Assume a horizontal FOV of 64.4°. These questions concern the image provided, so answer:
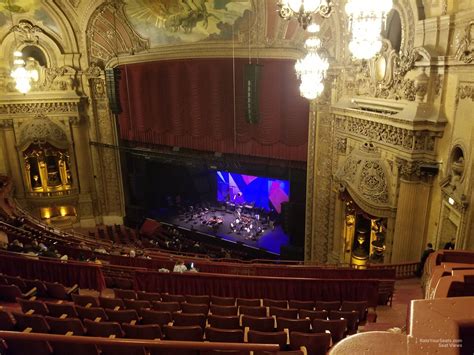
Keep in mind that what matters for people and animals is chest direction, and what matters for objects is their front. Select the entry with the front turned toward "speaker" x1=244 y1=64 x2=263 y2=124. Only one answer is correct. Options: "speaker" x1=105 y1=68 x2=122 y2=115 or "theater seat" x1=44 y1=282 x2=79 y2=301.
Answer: the theater seat

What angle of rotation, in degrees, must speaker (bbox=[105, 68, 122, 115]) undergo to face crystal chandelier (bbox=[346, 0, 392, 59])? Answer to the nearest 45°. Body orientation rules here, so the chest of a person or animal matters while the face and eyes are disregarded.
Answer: approximately 45° to its left

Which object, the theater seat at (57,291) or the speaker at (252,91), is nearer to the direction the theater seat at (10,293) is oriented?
the speaker

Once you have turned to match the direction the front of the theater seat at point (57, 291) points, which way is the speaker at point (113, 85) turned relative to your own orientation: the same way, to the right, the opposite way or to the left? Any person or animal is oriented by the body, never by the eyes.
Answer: the opposite way

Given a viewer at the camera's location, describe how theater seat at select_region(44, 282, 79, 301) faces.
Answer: facing away from the viewer and to the right of the viewer

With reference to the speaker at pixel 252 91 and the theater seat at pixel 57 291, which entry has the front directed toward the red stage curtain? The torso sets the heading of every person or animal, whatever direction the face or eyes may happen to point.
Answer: the theater seat

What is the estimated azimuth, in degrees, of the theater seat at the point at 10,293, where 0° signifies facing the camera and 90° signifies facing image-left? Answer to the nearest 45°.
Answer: approximately 225°

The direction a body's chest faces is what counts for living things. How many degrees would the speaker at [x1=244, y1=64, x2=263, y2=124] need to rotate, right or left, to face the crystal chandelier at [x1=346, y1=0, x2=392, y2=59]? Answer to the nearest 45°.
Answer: approximately 45° to its left

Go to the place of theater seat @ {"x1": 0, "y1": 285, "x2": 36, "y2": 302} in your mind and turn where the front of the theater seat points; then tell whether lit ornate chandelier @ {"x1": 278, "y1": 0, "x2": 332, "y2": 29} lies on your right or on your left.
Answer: on your right
